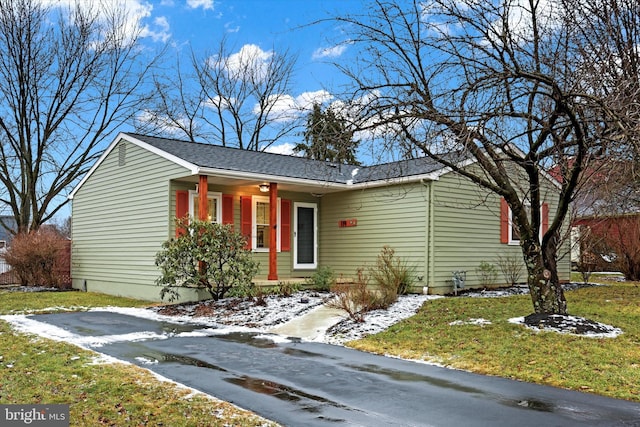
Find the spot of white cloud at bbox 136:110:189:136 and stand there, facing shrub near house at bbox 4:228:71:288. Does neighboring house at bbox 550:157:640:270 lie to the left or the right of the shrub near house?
left

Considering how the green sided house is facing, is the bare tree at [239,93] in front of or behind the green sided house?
behind

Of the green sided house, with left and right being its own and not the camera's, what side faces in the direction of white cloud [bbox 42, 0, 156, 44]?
back

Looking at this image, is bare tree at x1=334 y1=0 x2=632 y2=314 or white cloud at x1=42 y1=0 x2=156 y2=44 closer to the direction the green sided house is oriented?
the bare tree

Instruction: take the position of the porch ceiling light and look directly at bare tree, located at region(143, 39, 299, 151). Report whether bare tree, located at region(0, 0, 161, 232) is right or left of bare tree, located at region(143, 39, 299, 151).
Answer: left

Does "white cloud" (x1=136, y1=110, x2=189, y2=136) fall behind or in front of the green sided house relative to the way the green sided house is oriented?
behind

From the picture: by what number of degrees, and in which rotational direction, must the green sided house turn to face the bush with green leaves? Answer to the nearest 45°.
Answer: approximately 90° to its right

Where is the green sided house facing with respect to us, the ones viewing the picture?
facing the viewer and to the right of the viewer

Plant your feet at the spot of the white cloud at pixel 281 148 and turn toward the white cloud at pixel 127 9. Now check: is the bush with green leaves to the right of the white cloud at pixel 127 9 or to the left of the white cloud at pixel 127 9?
left

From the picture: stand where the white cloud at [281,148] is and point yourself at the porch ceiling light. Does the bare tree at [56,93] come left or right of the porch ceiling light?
right
